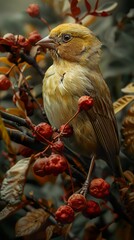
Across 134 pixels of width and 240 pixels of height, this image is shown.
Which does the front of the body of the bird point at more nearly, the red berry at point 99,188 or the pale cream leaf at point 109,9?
the red berry

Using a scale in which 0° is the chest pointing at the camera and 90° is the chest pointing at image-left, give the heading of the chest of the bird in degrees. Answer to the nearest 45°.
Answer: approximately 45°
